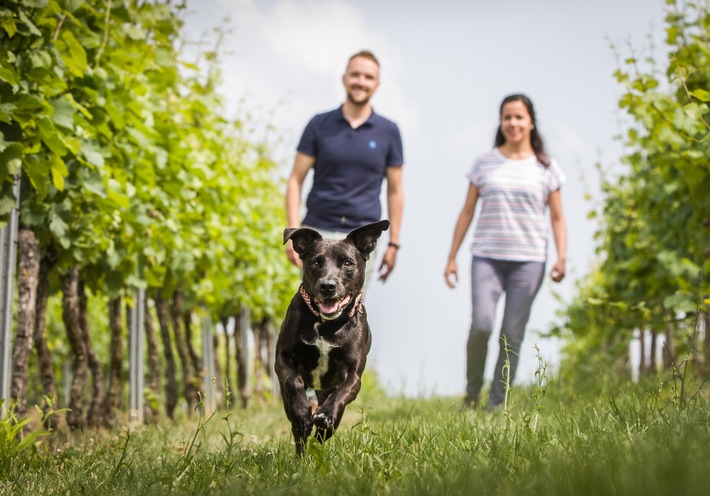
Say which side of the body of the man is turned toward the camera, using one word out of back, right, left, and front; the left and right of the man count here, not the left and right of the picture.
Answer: front

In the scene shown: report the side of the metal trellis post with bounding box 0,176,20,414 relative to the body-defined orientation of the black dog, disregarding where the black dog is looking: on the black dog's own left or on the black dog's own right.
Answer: on the black dog's own right

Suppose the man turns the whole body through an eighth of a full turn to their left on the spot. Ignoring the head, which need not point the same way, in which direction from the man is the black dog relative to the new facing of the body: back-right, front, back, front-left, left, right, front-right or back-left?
front-right

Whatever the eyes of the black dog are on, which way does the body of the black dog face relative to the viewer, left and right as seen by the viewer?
facing the viewer

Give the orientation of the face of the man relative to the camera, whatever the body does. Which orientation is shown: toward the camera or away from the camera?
toward the camera

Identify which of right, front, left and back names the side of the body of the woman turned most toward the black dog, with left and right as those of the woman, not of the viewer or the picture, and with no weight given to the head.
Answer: front

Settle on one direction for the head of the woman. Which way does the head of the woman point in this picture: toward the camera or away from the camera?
toward the camera

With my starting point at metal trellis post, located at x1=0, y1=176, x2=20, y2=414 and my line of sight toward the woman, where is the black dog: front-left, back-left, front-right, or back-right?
front-right

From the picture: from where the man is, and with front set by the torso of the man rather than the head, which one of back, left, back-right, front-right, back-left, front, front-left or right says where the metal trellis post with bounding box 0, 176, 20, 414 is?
right

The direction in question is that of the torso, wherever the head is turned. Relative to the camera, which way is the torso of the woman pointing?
toward the camera

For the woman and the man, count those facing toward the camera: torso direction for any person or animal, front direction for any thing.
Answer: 2

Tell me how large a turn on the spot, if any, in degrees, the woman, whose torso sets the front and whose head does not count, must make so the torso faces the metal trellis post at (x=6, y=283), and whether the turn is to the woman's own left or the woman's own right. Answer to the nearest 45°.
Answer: approximately 90° to the woman's own right
